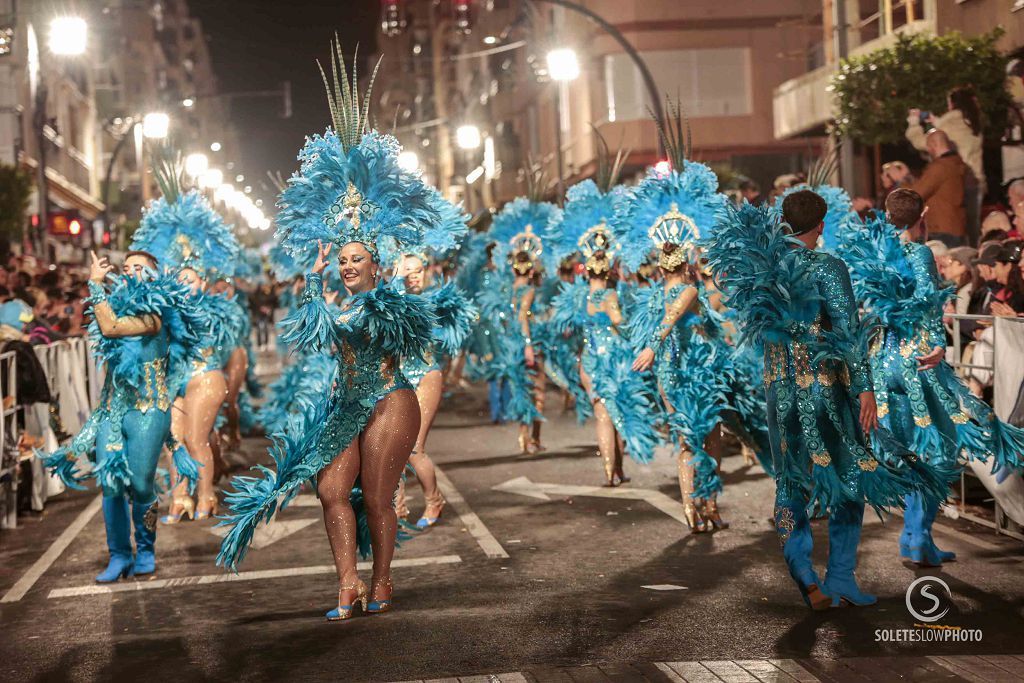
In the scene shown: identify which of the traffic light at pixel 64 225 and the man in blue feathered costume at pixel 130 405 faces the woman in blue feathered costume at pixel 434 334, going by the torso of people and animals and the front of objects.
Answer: the traffic light

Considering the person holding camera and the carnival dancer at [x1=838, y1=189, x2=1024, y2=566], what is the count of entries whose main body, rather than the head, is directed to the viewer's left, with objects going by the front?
1

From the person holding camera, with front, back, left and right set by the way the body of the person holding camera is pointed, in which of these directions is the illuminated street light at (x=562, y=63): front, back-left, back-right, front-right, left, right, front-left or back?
front-right

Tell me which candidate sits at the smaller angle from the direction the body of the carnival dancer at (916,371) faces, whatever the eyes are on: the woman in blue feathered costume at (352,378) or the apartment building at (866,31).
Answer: the apartment building

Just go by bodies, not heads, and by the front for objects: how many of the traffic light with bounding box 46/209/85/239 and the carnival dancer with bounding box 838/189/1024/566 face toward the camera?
1

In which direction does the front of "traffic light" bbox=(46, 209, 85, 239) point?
toward the camera

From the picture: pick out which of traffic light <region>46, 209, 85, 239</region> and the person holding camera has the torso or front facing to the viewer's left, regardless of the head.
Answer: the person holding camera

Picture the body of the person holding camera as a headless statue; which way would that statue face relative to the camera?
to the viewer's left

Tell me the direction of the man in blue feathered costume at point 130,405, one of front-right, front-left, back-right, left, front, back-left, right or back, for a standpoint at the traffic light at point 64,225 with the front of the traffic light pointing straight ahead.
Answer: front

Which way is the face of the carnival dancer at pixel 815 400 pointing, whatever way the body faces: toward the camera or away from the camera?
away from the camera

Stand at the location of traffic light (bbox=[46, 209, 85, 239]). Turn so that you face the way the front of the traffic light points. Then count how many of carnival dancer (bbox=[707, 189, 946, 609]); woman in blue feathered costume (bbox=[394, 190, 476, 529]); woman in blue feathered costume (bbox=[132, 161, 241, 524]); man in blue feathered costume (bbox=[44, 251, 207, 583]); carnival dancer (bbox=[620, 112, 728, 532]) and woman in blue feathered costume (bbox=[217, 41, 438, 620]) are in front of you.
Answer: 6
